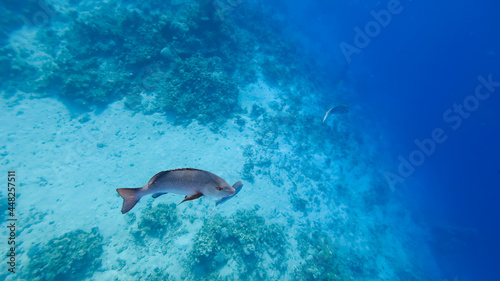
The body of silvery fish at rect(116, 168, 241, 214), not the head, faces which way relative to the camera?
to the viewer's right
